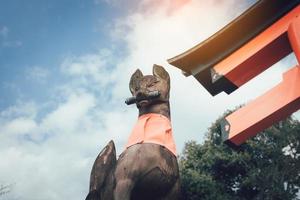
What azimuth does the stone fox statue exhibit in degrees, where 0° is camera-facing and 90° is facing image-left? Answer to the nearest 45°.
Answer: approximately 315°

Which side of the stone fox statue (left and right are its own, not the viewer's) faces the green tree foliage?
left
